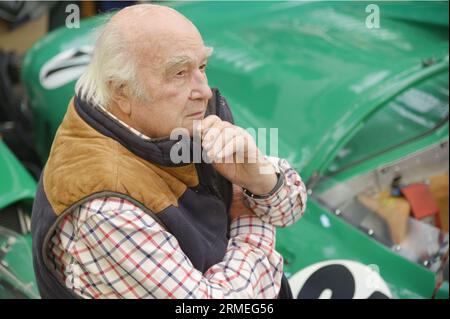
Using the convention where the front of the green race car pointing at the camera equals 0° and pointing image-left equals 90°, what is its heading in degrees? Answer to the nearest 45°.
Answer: approximately 135°

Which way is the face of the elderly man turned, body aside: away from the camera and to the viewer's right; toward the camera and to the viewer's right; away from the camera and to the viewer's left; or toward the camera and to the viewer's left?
toward the camera and to the viewer's right

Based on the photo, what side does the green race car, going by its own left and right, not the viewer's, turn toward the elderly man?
left

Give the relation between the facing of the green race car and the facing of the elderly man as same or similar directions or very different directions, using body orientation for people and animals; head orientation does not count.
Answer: very different directions
